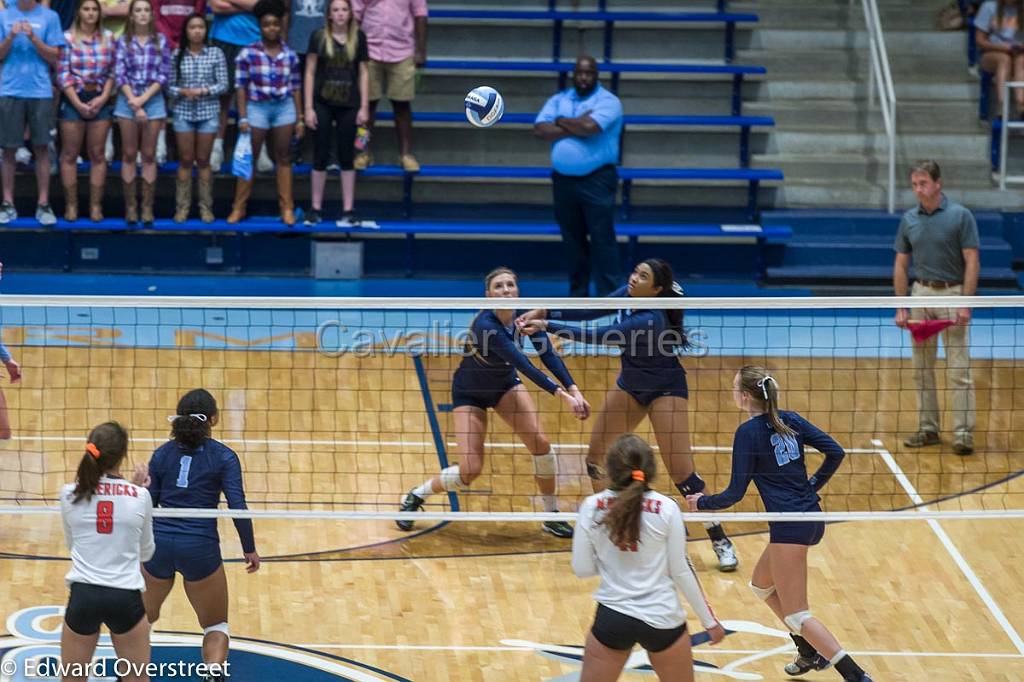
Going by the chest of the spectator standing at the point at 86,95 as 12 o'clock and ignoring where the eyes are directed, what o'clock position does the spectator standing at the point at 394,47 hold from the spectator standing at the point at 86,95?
the spectator standing at the point at 394,47 is roughly at 9 o'clock from the spectator standing at the point at 86,95.

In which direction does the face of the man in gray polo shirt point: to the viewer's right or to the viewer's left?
to the viewer's left

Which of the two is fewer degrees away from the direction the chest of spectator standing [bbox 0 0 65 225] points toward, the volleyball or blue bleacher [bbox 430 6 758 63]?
the volleyball

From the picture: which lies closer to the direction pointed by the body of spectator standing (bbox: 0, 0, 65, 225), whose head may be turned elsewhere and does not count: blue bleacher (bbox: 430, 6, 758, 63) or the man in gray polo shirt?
the man in gray polo shirt

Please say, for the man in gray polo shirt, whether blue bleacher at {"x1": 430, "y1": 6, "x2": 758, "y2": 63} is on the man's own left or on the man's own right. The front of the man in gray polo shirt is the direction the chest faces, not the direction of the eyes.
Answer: on the man's own right

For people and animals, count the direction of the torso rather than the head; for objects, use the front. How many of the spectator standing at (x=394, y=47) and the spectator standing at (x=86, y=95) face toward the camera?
2

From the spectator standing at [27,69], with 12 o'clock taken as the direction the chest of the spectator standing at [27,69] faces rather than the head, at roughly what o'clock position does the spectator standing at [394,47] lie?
the spectator standing at [394,47] is roughly at 9 o'clock from the spectator standing at [27,69].
